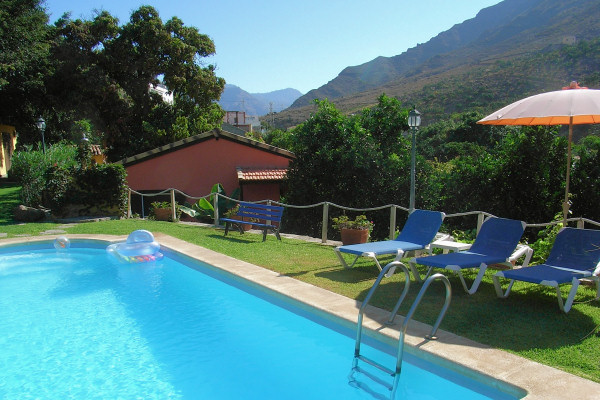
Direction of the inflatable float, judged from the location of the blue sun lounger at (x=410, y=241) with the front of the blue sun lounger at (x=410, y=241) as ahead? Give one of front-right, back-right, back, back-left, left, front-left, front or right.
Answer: front-right

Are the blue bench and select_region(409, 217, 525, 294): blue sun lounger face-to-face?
no

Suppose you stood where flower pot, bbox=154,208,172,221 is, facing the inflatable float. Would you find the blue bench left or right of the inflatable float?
left

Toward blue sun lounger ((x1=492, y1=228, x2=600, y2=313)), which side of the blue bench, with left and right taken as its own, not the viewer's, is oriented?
left

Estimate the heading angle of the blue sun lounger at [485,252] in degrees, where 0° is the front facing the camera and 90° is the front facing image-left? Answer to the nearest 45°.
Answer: approximately 45°

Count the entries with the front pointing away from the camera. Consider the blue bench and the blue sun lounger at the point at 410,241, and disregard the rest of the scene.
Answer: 0

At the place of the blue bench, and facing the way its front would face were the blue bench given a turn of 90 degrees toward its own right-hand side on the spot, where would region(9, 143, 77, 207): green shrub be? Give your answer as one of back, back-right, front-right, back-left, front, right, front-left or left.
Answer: front

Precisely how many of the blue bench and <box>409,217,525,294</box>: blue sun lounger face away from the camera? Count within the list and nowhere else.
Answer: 0

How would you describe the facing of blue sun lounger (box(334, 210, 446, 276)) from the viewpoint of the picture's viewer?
facing the viewer and to the left of the viewer

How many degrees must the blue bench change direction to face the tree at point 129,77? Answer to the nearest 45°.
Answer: approximately 90° to its right

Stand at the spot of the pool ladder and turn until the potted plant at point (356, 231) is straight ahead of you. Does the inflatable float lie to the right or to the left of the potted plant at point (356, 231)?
left

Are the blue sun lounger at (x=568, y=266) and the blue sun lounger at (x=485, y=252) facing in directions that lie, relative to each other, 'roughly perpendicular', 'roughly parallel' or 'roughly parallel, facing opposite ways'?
roughly parallel

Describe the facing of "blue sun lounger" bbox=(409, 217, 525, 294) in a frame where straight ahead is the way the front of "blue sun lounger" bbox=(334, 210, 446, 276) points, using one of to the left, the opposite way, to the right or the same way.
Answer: the same way

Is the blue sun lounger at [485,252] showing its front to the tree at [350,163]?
no

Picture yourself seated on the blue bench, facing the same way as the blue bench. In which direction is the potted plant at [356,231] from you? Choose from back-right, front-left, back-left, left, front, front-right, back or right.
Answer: left

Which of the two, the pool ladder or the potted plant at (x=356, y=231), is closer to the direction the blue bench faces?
the pool ladder

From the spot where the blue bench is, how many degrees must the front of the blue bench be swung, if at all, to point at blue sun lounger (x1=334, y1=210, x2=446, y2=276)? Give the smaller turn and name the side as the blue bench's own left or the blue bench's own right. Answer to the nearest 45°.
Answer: approximately 90° to the blue bench's own left

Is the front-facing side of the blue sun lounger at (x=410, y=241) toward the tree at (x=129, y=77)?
no

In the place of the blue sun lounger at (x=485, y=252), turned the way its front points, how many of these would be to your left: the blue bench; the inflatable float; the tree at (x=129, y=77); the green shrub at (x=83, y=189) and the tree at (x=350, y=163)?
0

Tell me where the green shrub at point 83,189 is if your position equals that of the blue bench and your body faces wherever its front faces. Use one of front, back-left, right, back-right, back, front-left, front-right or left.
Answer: right

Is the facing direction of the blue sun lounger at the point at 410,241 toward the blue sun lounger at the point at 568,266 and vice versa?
no

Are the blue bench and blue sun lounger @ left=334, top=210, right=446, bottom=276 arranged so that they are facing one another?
no

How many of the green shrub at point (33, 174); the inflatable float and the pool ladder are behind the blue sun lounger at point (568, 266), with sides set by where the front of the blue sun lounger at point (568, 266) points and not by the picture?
0

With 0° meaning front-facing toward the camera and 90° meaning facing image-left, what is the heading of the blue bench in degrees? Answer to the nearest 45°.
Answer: approximately 45°

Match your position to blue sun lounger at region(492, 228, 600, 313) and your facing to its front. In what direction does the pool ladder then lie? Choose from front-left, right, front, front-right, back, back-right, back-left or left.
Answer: front

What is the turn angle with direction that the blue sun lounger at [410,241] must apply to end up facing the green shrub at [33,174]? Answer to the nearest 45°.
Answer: approximately 90° to its right
